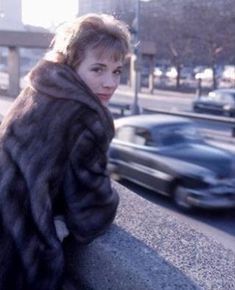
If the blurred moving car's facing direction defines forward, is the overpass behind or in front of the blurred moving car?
behind

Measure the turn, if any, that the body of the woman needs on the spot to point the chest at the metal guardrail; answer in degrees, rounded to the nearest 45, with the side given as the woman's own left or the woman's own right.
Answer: approximately 45° to the woman's own left

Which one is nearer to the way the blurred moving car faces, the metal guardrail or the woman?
the woman

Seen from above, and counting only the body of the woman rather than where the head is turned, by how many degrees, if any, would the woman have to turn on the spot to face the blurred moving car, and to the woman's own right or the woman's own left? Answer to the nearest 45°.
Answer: approximately 45° to the woman's own left

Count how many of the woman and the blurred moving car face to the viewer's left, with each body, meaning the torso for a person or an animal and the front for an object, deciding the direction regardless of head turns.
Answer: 0

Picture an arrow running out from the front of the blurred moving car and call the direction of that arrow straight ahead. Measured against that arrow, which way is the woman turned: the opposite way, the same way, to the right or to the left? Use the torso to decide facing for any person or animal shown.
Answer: to the left

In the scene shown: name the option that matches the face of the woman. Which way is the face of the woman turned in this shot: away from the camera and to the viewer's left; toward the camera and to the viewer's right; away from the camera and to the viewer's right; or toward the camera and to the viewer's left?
toward the camera and to the viewer's right

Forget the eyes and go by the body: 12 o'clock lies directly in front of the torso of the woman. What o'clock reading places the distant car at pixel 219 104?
The distant car is roughly at 11 o'clock from the woman.
